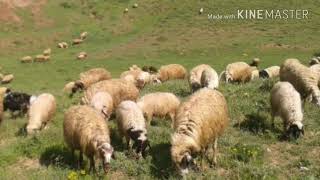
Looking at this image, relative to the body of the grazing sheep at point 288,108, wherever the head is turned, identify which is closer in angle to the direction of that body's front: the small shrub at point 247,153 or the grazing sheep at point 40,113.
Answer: the small shrub

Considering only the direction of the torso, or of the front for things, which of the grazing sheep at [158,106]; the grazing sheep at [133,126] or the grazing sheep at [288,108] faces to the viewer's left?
the grazing sheep at [158,106]

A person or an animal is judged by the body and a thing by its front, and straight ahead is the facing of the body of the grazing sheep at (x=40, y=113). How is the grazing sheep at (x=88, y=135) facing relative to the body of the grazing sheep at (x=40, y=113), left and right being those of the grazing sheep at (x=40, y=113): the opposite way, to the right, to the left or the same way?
to the left

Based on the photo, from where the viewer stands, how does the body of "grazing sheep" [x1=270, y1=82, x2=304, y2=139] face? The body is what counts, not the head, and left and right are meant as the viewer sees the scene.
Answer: facing the viewer and to the right of the viewer

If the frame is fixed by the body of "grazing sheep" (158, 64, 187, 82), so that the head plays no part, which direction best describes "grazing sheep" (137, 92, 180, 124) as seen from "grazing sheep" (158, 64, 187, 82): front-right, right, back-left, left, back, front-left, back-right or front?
left

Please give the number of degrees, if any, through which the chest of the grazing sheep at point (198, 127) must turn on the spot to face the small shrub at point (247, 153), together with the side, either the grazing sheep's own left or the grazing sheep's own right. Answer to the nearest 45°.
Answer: approximately 135° to the grazing sheep's own left

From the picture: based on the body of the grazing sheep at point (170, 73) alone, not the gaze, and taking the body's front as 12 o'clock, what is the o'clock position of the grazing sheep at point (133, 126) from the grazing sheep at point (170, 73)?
the grazing sheep at point (133, 126) is roughly at 9 o'clock from the grazing sheep at point (170, 73).

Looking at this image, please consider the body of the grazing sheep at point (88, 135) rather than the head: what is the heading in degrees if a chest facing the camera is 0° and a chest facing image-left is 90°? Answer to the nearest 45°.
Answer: approximately 315°

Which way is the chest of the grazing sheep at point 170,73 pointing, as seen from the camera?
to the viewer's left

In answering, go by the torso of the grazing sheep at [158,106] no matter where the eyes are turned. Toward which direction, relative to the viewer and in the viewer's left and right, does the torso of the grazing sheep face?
facing to the left of the viewer

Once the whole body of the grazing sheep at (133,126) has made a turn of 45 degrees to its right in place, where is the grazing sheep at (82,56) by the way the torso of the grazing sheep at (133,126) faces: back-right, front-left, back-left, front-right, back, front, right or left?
back
